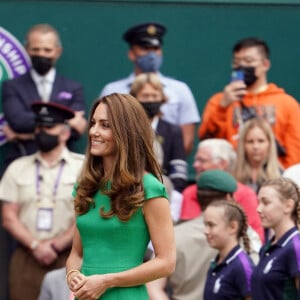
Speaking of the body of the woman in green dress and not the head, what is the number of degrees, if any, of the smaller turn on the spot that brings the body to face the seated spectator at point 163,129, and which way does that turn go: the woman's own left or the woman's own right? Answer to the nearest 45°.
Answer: approximately 135° to the woman's own right

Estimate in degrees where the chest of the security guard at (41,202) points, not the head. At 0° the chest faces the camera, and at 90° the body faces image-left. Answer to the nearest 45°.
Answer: approximately 0°

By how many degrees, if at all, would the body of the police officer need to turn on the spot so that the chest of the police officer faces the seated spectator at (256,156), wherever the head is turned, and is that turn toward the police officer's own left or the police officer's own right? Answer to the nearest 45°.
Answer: approximately 45° to the police officer's own left

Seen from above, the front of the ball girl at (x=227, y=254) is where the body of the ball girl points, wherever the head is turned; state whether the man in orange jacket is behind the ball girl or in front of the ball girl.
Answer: behind

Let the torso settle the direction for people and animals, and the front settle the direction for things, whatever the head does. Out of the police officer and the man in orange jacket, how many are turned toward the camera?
2

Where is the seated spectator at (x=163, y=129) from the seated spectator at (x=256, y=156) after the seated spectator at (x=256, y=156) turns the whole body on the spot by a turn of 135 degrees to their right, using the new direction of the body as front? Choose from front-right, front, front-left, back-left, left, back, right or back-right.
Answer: front-left

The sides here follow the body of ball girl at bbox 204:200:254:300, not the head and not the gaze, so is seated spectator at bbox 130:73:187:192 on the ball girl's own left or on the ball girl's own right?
on the ball girl's own right

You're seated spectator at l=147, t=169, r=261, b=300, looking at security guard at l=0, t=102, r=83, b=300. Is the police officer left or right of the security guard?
right

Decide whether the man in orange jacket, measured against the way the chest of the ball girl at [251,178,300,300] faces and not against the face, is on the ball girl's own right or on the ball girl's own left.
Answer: on the ball girl's own right
